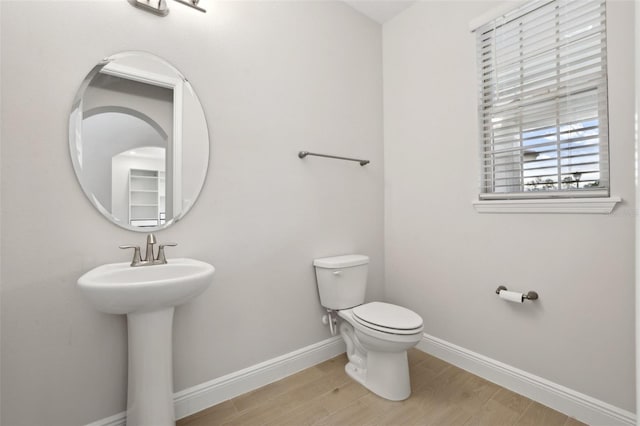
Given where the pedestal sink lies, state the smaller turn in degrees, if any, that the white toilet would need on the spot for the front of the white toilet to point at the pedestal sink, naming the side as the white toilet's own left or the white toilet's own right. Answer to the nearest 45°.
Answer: approximately 90° to the white toilet's own right

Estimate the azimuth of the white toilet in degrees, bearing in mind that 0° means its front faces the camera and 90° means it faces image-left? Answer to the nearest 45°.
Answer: approximately 315°
